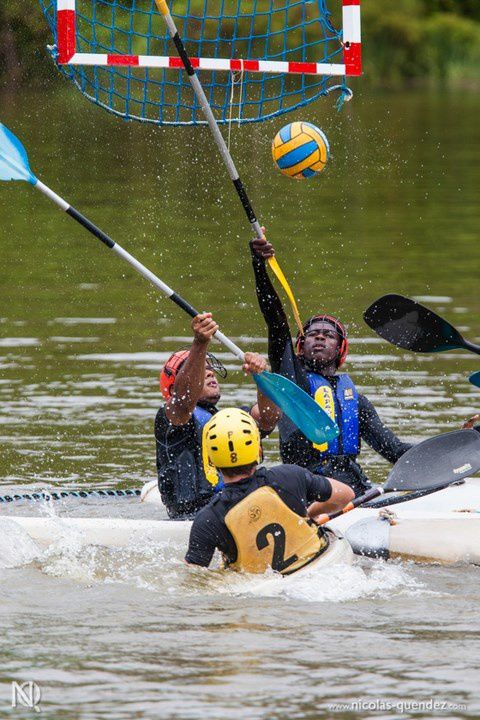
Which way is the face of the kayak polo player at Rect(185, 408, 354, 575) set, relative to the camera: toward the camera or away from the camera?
away from the camera

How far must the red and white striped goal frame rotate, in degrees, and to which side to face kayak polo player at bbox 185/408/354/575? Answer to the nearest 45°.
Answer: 0° — it already faces them

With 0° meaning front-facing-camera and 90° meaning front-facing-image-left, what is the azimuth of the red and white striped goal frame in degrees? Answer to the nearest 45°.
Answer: approximately 0°
